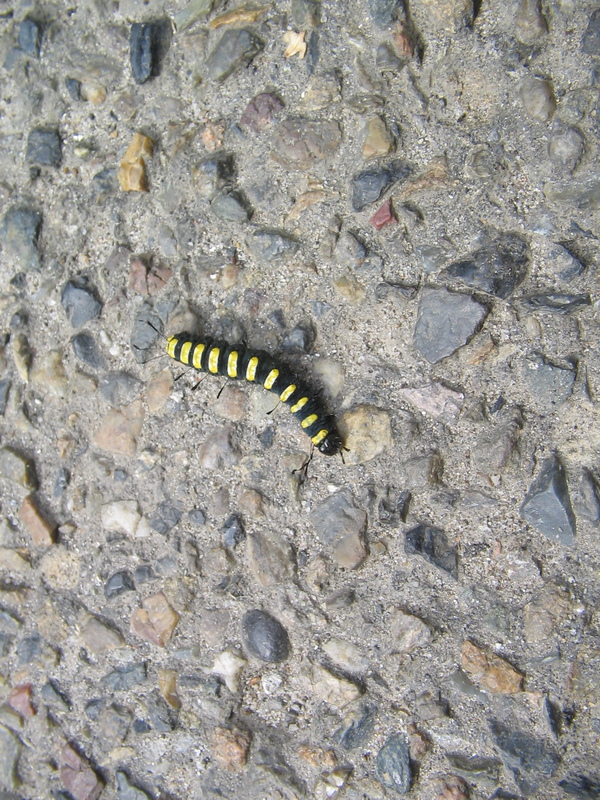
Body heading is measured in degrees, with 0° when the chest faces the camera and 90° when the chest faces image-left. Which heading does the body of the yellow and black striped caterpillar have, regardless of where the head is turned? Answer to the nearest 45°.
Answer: approximately 315°

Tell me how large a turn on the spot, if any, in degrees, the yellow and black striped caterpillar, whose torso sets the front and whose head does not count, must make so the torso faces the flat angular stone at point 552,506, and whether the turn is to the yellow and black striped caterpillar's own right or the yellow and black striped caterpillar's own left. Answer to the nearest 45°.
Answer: approximately 45° to the yellow and black striped caterpillar's own left

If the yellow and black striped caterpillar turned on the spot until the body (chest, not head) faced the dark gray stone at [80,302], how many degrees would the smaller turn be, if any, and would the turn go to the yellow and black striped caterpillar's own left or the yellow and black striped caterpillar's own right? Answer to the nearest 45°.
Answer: approximately 180°
